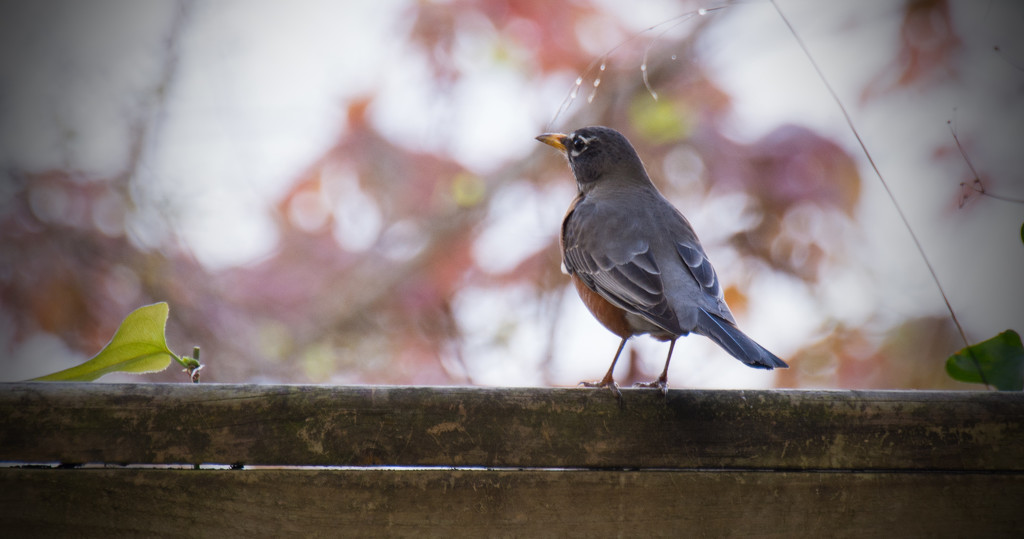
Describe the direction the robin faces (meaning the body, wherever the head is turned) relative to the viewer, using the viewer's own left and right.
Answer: facing away from the viewer and to the left of the viewer

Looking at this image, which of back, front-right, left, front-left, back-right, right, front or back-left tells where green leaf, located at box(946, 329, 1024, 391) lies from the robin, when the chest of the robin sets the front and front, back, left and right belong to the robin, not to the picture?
back

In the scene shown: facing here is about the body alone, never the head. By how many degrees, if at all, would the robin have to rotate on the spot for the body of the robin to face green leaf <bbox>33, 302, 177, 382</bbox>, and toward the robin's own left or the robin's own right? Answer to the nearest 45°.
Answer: approximately 90° to the robin's own left
